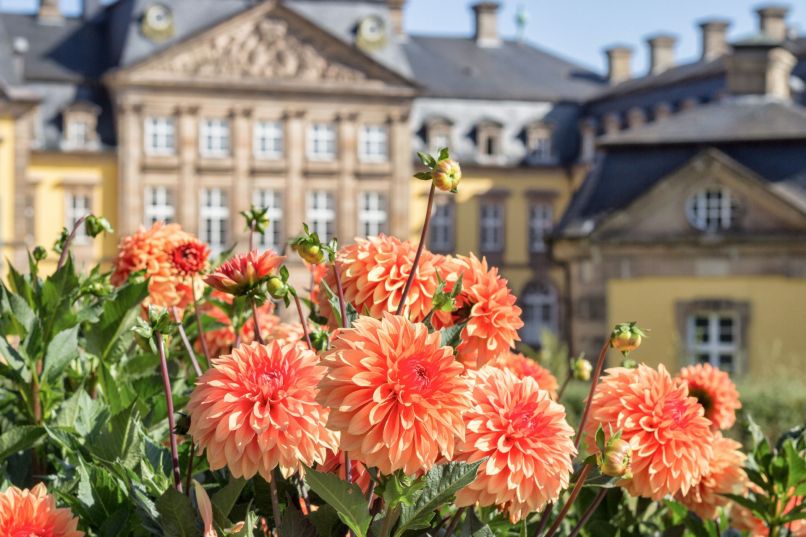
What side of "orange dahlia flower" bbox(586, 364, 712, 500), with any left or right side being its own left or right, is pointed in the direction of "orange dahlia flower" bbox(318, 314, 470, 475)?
right

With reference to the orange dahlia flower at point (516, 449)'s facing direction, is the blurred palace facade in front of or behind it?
behind

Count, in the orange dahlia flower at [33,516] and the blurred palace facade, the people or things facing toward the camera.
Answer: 2

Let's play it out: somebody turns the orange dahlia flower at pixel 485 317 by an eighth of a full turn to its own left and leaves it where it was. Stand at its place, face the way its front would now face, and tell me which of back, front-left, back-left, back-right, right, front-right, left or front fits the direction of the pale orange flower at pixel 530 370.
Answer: left

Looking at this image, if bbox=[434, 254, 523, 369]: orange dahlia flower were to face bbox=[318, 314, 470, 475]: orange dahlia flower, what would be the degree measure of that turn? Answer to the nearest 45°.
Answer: approximately 45° to its right

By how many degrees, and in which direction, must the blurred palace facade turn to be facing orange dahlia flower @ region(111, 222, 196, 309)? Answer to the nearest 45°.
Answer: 0° — it already faces it

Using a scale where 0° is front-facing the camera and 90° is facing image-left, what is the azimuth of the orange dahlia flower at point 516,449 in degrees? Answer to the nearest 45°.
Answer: approximately 315°
